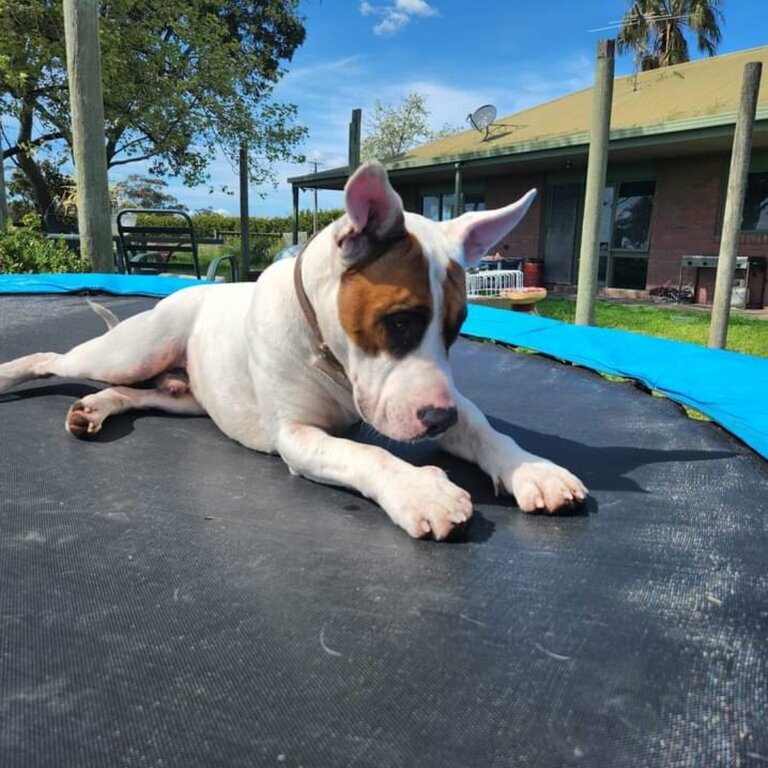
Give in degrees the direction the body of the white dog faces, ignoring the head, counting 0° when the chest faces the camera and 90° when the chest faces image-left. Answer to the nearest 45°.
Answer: approximately 315°

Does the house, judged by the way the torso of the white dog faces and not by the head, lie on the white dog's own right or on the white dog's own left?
on the white dog's own left

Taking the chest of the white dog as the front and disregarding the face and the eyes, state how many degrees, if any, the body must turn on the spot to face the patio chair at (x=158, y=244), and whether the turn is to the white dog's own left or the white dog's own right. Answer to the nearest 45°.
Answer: approximately 135° to the white dog's own left

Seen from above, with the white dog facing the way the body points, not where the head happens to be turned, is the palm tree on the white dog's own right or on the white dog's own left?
on the white dog's own left

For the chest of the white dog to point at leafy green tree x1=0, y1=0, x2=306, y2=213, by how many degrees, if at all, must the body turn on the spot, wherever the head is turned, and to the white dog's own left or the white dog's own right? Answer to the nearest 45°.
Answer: approximately 135° to the white dog's own left

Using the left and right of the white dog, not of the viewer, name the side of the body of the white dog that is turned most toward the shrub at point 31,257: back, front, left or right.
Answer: back

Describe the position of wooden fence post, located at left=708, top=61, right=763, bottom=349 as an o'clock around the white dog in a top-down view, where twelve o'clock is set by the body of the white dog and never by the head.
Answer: The wooden fence post is roughly at 9 o'clock from the white dog.

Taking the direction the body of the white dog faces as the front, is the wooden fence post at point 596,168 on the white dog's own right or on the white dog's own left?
on the white dog's own left

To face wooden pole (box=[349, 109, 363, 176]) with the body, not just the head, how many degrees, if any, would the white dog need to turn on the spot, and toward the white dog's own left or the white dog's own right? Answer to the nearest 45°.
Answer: approximately 135° to the white dog's own left
